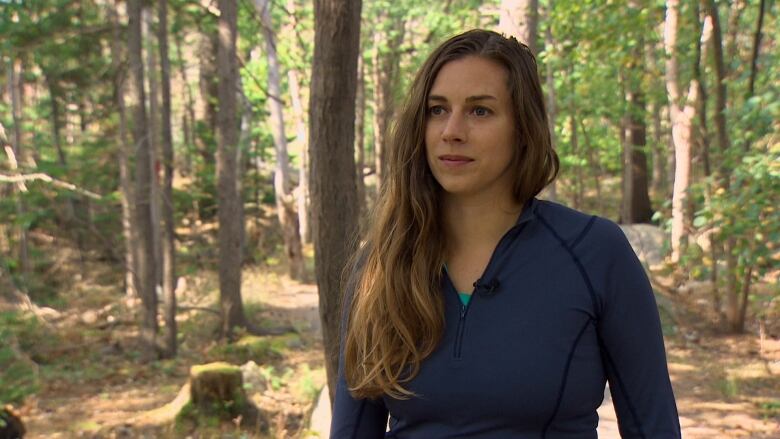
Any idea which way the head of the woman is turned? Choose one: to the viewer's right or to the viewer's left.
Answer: to the viewer's left

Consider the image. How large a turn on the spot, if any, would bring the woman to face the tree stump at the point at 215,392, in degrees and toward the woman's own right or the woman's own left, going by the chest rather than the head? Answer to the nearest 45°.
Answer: approximately 90° to the woman's own right

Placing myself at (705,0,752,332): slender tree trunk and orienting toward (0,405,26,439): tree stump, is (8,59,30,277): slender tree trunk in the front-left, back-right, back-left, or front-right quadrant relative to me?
front-right

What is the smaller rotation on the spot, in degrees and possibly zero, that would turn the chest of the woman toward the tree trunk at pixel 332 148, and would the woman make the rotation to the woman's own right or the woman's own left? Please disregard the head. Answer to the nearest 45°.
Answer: approximately 135° to the woman's own right

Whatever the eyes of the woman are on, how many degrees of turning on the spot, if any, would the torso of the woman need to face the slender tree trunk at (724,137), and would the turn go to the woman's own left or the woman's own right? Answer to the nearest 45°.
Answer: approximately 135° to the woman's own right

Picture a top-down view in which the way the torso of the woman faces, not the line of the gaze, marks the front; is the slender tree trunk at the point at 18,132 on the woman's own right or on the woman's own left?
on the woman's own right

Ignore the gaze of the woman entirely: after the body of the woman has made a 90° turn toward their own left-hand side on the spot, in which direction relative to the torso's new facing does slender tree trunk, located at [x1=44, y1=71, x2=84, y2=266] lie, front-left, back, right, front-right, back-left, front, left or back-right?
back

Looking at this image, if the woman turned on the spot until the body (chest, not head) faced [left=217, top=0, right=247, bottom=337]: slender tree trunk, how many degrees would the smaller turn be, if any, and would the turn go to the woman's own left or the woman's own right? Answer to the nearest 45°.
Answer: approximately 90° to the woman's own right

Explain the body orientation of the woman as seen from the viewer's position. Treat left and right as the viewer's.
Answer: facing the viewer and to the left of the viewer

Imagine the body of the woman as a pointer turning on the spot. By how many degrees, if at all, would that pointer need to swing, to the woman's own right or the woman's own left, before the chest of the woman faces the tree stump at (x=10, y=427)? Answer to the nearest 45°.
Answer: approximately 90° to the woman's own right
